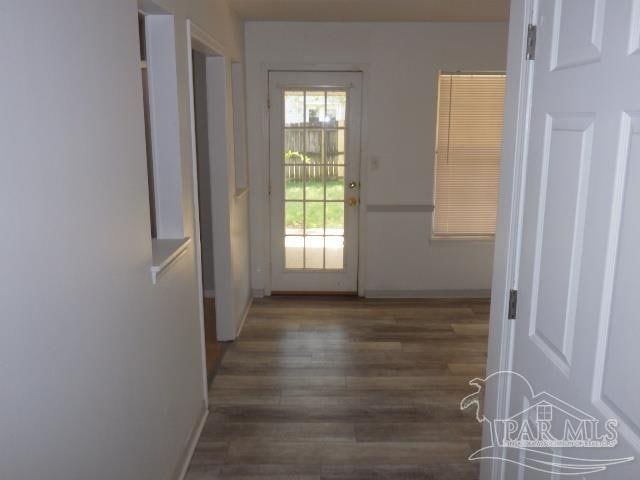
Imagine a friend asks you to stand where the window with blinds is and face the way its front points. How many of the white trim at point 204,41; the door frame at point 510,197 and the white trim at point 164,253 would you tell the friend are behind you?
0

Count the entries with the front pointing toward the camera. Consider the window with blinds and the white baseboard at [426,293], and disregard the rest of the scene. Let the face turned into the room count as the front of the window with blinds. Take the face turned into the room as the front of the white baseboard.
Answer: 2

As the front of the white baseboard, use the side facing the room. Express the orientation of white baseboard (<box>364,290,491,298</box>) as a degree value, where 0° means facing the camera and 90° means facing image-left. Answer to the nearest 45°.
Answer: approximately 0°

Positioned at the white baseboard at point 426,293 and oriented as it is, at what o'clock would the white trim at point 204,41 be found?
The white trim is roughly at 1 o'clock from the white baseboard.

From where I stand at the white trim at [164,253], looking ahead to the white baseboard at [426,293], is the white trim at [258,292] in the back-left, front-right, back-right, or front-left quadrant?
front-left

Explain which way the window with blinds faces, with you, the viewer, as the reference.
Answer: facing the viewer

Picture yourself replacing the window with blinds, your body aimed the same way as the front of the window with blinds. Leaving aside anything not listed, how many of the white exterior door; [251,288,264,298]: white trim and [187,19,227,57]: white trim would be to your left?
0

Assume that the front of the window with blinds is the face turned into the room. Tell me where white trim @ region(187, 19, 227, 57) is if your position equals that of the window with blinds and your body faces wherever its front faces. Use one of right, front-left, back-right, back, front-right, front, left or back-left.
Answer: front-right

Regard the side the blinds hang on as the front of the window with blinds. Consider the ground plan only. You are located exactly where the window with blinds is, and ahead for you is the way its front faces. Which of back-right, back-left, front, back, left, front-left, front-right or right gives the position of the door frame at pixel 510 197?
front

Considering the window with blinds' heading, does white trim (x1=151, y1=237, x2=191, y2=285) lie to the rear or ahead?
ahead

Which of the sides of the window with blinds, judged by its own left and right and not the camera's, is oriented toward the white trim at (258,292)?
right

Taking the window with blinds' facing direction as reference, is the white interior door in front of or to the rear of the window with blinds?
in front

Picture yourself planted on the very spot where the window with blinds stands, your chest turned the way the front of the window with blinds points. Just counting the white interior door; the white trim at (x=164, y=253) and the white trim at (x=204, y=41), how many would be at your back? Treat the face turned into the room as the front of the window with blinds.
0

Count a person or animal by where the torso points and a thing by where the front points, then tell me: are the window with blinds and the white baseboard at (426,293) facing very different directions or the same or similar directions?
same or similar directions
